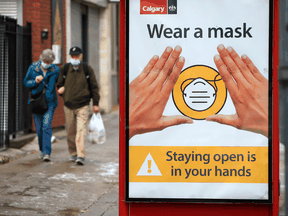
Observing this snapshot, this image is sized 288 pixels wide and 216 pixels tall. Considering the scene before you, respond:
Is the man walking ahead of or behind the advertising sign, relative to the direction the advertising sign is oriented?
behind

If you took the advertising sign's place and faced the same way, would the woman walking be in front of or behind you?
behind

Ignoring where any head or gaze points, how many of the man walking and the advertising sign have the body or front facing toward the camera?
2

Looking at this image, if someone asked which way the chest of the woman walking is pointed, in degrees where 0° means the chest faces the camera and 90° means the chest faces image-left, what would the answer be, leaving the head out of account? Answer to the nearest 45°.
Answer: approximately 0°

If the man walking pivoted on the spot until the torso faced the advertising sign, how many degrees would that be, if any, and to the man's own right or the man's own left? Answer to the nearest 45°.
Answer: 0° — they already face it

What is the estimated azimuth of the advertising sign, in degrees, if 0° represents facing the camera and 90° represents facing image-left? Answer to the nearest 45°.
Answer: approximately 0°
